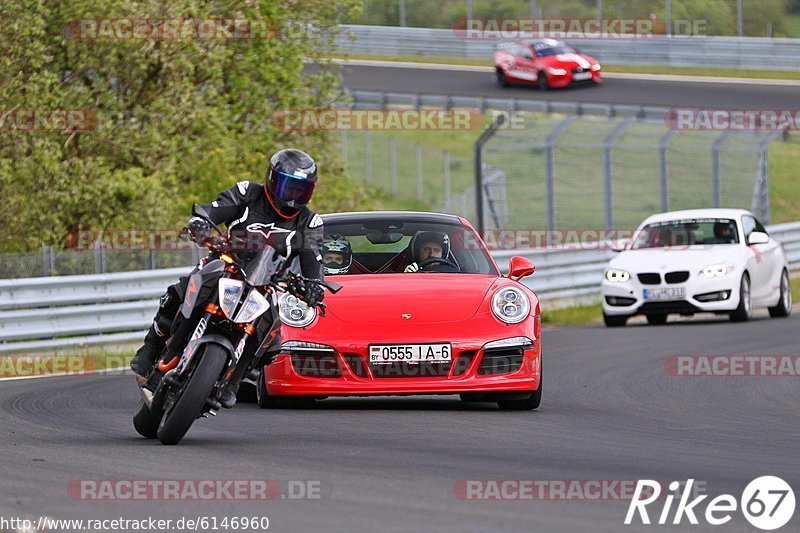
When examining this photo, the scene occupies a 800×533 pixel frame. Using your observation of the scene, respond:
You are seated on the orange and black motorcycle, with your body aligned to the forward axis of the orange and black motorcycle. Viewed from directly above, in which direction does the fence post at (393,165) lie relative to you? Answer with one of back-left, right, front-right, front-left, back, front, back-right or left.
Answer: back

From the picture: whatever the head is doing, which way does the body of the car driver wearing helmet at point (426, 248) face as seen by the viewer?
toward the camera

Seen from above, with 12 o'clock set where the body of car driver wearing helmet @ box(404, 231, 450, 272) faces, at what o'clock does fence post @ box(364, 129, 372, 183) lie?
The fence post is roughly at 6 o'clock from the car driver wearing helmet.

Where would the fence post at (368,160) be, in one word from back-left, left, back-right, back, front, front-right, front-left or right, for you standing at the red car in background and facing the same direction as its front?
right

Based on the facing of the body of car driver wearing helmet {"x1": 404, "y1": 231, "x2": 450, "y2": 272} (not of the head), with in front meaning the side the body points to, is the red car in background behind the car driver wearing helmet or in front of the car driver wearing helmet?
behind

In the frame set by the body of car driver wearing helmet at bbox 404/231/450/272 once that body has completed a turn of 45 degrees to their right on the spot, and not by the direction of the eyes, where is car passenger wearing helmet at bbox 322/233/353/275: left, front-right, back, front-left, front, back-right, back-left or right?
front-right

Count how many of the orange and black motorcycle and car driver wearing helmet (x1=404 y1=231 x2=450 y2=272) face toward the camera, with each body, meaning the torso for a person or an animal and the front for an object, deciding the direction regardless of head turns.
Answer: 2

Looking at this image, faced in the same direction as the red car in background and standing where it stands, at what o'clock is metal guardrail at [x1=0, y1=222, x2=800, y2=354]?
The metal guardrail is roughly at 2 o'clock from the red car in background.

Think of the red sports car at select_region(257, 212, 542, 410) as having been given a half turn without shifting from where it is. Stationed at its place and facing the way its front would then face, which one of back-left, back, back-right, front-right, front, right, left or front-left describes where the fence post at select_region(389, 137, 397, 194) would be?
front

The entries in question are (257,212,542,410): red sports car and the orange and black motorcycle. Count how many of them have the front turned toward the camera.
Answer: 2

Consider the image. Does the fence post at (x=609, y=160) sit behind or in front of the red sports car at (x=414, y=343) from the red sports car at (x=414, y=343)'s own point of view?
behind

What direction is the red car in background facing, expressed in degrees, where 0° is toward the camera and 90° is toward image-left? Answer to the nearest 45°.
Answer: approximately 315°

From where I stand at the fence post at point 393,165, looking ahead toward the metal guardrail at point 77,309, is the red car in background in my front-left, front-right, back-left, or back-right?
back-left
